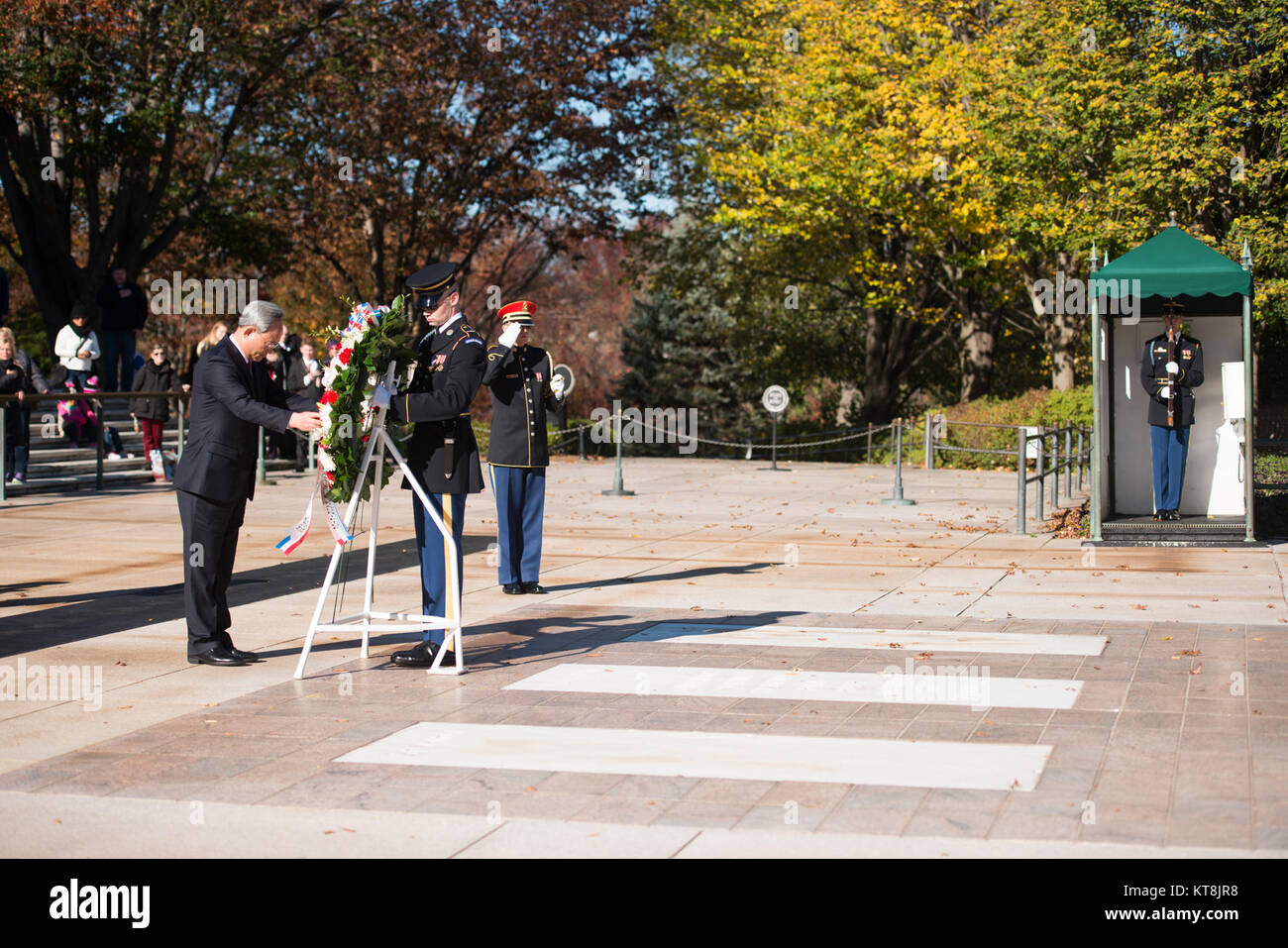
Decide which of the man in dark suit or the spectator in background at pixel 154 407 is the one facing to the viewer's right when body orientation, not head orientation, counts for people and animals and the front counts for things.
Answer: the man in dark suit

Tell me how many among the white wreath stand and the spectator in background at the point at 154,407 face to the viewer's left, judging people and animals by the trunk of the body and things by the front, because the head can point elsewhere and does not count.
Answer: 1

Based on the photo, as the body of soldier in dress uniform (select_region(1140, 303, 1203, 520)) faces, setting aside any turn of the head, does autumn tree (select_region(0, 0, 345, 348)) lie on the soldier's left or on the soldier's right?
on the soldier's right

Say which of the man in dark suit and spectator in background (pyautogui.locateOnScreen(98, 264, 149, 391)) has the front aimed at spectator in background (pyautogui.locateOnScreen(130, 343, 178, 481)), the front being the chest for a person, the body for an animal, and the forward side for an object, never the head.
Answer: spectator in background (pyautogui.locateOnScreen(98, 264, 149, 391))

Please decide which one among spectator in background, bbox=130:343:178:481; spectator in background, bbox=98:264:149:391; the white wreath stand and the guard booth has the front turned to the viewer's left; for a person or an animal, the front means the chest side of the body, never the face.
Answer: the white wreath stand

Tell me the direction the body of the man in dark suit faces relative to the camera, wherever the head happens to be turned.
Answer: to the viewer's right

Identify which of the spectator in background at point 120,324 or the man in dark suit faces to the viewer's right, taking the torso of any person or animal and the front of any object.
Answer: the man in dark suit

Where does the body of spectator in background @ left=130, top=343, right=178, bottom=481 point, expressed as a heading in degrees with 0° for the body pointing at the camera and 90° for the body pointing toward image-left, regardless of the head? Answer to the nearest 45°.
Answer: approximately 0°
